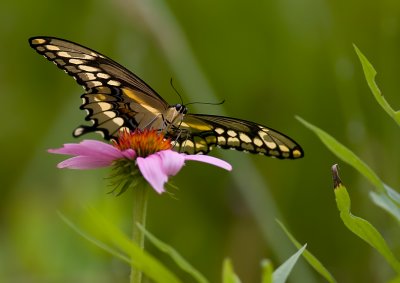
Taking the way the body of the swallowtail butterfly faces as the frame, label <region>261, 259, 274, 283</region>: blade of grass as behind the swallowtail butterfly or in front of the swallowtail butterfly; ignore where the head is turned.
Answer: in front

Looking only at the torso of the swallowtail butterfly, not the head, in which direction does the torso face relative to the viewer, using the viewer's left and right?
facing the viewer and to the right of the viewer
